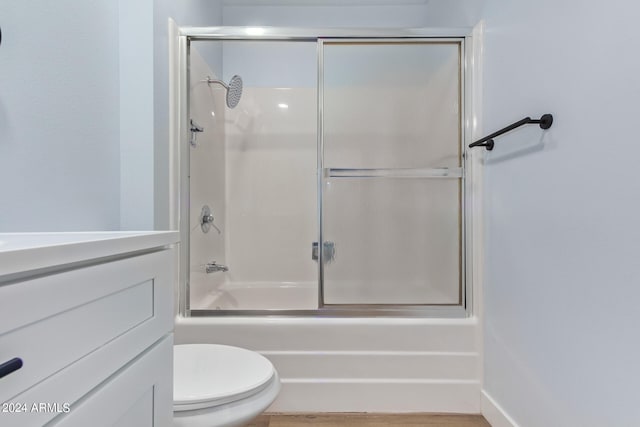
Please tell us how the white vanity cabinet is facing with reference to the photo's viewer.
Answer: facing the viewer and to the right of the viewer

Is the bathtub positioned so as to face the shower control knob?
no

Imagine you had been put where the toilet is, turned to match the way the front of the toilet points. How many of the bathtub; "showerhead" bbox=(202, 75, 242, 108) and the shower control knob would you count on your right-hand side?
0

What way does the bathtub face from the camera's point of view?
toward the camera

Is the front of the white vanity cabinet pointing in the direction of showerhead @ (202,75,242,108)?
no

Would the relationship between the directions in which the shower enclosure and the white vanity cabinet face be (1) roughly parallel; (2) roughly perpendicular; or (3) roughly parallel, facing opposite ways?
roughly perpendicular

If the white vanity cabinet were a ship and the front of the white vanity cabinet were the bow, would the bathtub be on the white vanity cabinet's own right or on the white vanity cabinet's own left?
on the white vanity cabinet's own left

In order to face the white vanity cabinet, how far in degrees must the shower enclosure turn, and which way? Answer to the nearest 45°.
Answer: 0° — it already faces it

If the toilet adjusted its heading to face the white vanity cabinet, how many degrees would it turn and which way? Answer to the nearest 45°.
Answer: approximately 90° to its right
